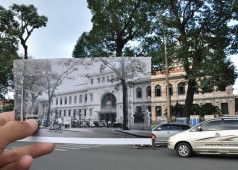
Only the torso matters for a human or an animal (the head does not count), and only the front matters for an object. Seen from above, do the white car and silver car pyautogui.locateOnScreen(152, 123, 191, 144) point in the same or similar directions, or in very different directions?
same or similar directions

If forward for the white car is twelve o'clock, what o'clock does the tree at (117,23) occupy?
The tree is roughly at 2 o'clock from the white car.

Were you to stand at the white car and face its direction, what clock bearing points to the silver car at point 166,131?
The silver car is roughly at 2 o'clock from the white car.

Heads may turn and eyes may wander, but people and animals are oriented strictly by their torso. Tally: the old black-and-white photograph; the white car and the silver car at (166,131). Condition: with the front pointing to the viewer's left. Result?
2

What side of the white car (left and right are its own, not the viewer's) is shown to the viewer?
left

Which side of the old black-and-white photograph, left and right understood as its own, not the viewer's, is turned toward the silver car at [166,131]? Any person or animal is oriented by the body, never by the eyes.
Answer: back

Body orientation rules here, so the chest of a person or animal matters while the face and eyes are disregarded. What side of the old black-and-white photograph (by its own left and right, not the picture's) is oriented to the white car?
back

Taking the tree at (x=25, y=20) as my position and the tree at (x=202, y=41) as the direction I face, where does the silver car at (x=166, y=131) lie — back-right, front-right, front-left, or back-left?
front-right

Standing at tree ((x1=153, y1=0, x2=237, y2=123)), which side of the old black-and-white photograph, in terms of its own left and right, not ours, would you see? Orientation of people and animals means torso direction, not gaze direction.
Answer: back

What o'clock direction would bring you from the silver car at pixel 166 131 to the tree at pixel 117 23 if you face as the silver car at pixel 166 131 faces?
The tree is roughly at 2 o'clock from the silver car.

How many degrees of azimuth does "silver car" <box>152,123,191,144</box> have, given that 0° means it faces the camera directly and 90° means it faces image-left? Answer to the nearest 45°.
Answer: approximately 90°

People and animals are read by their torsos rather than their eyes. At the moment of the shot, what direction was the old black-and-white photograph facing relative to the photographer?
facing the viewer

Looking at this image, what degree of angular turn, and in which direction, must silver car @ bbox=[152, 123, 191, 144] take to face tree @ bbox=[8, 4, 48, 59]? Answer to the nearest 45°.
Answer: approximately 45° to its right

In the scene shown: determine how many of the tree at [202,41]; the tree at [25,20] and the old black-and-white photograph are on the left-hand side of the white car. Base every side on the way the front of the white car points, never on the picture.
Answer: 1
